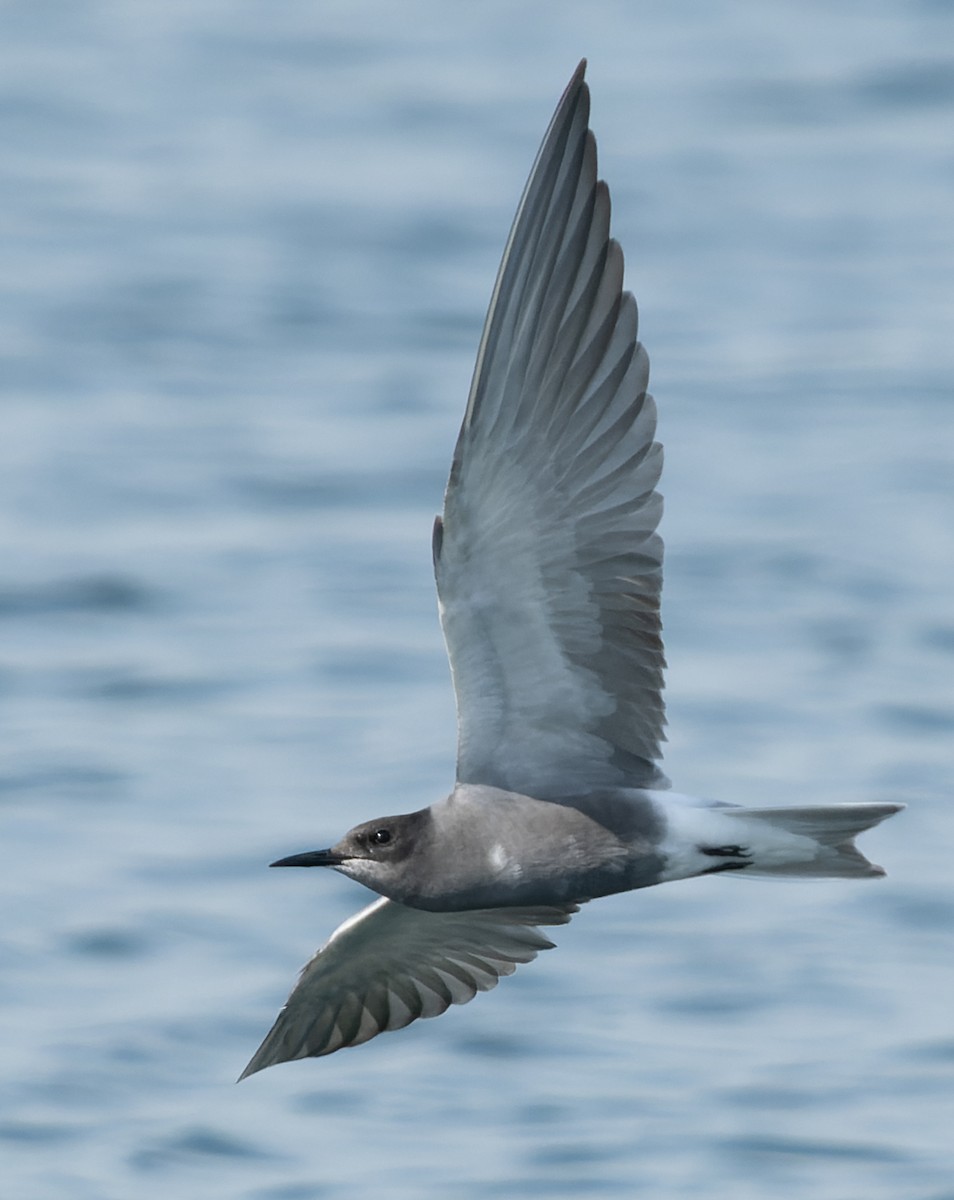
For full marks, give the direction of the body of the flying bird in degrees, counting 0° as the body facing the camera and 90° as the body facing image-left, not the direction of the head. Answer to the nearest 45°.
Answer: approximately 90°
